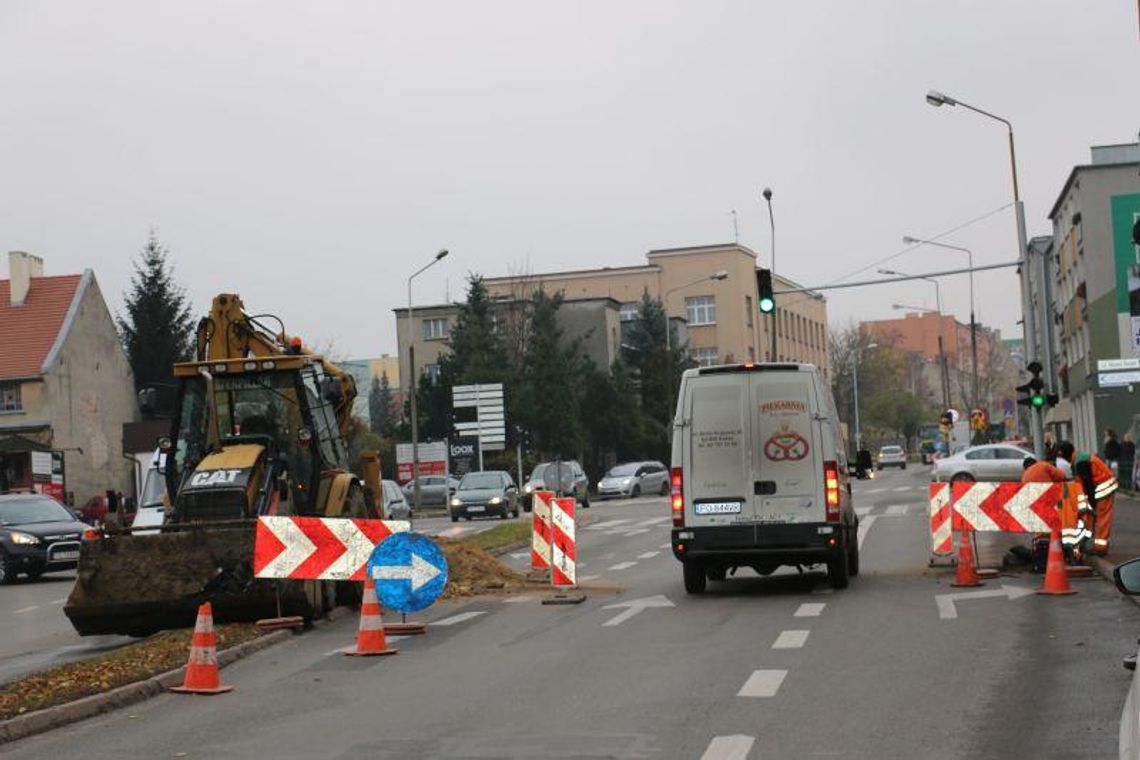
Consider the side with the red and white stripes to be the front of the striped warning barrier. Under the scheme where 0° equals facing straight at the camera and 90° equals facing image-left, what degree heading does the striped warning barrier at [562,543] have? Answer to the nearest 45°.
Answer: approximately 0°

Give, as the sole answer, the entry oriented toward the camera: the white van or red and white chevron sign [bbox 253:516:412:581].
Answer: the red and white chevron sign

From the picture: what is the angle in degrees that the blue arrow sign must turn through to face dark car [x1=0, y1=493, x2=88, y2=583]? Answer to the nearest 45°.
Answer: approximately 135° to its right

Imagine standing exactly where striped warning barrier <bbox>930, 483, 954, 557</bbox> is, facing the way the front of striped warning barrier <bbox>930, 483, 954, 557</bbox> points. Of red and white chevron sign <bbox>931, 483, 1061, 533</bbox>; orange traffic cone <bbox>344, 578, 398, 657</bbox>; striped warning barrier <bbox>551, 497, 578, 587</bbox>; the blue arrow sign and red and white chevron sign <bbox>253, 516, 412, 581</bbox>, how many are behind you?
0

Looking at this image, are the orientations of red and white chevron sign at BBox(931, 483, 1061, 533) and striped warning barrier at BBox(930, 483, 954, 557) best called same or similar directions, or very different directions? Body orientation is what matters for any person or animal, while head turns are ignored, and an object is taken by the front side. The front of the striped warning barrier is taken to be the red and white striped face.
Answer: same or similar directions

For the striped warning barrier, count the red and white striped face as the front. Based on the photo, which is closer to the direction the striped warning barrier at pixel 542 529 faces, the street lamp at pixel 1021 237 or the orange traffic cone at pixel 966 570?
the orange traffic cone

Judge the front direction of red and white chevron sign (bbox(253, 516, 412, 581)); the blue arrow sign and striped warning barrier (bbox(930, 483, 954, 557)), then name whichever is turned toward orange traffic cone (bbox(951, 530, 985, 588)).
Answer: the striped warning barrier

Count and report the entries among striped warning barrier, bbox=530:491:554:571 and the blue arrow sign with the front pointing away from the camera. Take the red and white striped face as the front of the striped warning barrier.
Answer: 0

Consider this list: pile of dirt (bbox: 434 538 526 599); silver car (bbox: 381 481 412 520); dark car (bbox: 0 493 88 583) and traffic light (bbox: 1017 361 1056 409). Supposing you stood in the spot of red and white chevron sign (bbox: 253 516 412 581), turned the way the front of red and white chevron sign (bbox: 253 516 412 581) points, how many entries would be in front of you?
0

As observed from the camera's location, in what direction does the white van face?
facing away from the viewer

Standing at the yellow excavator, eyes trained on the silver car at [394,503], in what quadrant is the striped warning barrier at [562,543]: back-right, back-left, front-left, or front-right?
front-right

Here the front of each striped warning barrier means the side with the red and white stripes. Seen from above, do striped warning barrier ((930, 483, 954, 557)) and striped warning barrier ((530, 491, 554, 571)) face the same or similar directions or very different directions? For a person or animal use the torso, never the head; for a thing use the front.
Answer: same or similar directions

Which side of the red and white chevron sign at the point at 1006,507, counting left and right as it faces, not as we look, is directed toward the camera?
front

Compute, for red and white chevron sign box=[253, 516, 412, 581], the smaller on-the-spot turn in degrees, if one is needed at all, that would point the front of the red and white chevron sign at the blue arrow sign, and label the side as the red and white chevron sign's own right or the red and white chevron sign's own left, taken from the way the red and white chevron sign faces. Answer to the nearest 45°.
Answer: approximately 45° to the red and white chevron sign's own left

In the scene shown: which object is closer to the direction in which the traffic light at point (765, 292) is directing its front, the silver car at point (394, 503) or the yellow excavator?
the yellow excavator

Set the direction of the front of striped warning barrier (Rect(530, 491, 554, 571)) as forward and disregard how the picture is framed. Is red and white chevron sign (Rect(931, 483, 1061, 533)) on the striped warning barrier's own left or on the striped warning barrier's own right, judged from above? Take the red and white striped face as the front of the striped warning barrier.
on the striped warning barrier's own left

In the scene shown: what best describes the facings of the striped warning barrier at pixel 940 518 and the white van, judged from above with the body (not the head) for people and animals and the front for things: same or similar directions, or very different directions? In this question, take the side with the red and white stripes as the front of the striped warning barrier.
very different directions

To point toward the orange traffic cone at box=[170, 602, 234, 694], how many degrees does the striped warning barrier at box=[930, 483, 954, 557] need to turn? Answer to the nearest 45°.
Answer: approximately 45° to its right

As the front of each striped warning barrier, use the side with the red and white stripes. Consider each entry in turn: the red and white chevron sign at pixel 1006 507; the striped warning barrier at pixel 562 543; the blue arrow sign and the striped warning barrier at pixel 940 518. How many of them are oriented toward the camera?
4

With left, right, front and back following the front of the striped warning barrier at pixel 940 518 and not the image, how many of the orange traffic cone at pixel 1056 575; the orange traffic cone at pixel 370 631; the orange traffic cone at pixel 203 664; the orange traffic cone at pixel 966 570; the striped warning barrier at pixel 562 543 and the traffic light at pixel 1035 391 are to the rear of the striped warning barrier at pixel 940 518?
1

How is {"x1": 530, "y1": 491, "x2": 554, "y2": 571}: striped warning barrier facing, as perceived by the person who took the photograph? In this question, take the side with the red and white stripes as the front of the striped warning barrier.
facing the viewer

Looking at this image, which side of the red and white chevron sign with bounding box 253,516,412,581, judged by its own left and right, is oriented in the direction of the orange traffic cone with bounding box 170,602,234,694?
front
